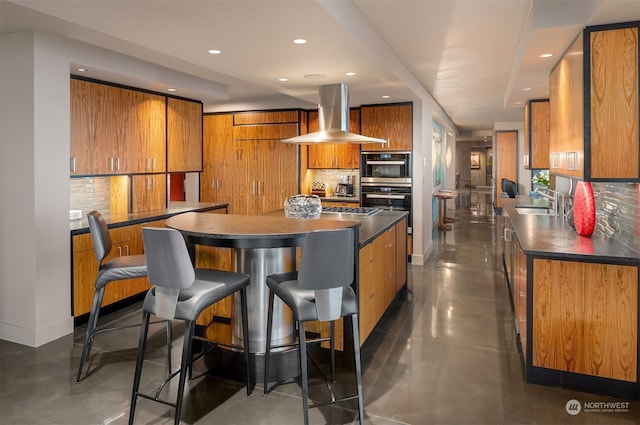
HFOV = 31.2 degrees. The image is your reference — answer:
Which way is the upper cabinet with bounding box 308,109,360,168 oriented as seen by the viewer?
toward the camera

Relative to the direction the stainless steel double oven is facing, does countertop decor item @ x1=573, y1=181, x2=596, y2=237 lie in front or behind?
in front

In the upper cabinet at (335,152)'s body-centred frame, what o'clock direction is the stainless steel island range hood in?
The stainless steel island range hood is roughly at 12 o'clock from the upper cabinet.

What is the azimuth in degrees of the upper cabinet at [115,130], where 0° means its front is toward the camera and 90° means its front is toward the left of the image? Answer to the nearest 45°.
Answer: approximately 315°

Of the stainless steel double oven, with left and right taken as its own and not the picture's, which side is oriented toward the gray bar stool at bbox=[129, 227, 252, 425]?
front

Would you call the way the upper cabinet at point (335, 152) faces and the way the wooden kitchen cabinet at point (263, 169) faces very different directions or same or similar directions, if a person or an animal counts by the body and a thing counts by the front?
same or similar directions

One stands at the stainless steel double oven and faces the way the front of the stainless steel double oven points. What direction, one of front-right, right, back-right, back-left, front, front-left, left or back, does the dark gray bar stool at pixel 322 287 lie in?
front

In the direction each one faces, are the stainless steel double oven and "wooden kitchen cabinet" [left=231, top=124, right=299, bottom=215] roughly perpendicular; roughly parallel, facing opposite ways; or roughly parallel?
roughly parallel

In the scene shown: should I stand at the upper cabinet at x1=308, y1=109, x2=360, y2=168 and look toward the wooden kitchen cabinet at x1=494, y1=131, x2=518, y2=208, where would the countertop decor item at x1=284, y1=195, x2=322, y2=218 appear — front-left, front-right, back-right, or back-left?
back-right

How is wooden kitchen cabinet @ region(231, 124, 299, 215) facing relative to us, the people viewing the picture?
facing the viewer

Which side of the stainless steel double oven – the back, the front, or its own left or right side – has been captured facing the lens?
front

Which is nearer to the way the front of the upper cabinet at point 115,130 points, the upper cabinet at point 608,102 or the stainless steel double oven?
the upper cabinet

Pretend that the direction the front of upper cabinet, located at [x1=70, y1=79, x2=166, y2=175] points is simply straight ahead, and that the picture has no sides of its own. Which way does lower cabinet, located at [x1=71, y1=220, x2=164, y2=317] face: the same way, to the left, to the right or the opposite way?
the same way

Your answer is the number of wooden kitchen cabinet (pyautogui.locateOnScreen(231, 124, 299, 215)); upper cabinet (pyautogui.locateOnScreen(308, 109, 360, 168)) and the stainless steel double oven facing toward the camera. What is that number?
3

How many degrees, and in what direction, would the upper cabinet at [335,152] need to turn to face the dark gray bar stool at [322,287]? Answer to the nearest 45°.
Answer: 0° — it already faces it

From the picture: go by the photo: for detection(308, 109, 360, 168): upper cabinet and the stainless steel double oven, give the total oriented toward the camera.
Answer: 2

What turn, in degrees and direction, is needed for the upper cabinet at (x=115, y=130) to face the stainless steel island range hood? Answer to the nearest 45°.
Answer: approximately 45° to its left

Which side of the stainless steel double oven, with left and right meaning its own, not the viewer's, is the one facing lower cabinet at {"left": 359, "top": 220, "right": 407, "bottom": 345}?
front
